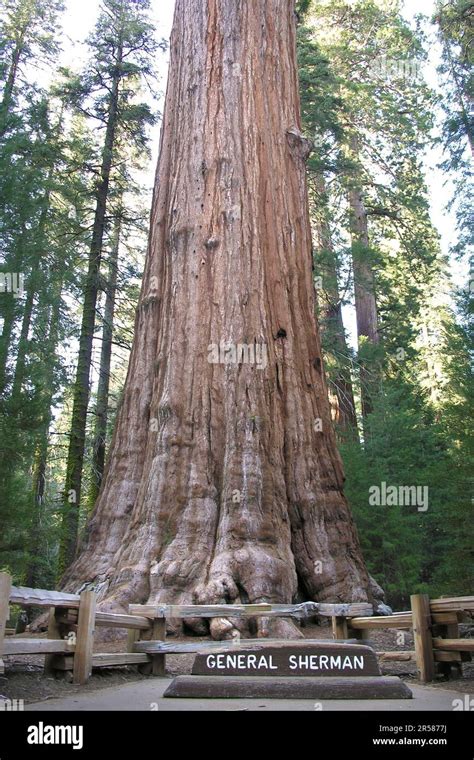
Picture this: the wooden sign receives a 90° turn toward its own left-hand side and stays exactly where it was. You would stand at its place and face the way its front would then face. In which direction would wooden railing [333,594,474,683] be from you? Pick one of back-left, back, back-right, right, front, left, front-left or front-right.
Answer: front-left

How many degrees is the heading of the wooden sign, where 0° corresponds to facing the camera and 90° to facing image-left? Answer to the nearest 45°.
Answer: approximately 0°
